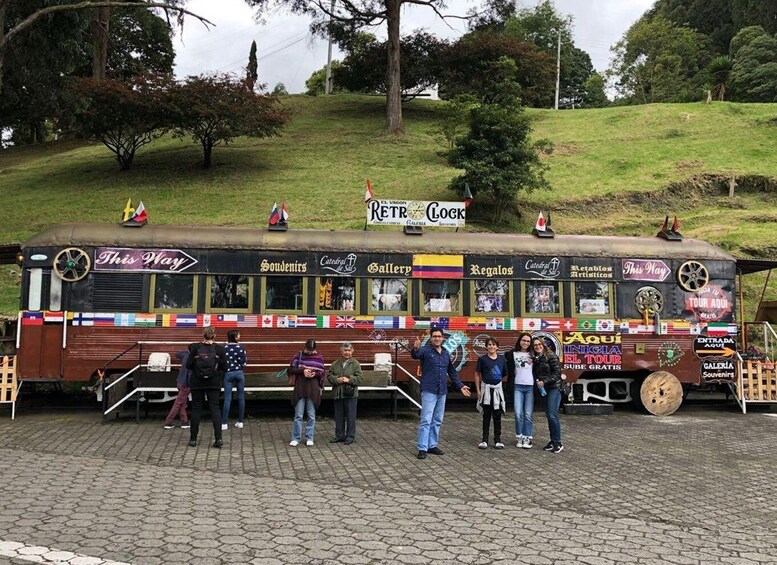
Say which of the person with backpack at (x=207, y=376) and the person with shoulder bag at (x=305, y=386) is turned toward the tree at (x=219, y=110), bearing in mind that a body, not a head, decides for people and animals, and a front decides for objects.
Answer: the person with backpack at (x=207, y=376)

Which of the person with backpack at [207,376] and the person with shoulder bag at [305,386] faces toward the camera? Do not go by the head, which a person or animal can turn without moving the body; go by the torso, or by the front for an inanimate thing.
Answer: the person with shoulder bag at [305,386]

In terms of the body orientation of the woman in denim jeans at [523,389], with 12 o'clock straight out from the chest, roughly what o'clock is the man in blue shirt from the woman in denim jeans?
The man in blue shirt is roughly at 2 o'clock from the woman in denim jeans.

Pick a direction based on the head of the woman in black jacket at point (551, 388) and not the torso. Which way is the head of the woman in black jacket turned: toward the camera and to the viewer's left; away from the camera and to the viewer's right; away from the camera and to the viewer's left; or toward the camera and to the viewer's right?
toward the camera and to the viewer's left

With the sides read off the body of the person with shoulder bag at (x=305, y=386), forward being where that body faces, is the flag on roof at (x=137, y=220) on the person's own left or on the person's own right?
on the person's own right

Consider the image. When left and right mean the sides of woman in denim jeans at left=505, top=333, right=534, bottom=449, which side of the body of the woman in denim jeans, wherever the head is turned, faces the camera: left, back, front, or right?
front

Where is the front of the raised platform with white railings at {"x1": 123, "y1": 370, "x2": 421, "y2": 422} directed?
toward the camera

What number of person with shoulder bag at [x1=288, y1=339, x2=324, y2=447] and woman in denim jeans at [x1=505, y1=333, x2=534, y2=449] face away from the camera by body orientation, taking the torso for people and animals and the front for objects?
0

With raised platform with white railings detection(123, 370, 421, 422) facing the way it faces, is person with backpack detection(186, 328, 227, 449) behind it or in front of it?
in front

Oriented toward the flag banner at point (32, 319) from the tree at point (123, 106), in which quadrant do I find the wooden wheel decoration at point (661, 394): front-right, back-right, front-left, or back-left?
front-left

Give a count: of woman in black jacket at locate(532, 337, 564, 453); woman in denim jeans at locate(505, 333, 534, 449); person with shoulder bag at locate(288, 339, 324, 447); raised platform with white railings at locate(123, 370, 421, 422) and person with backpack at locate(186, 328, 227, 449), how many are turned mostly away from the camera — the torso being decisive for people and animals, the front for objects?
1

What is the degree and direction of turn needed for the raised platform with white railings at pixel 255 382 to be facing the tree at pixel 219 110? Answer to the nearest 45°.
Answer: approximately 180°

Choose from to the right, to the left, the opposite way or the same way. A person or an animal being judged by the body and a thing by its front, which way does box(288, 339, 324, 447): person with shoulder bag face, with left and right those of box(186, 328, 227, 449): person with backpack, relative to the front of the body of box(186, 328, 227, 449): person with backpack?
the opposite way

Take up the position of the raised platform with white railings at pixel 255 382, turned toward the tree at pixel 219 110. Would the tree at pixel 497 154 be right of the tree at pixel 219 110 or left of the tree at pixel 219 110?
right

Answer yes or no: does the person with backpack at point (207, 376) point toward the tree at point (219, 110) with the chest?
yes

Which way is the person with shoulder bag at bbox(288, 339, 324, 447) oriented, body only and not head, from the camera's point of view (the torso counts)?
toward the camera

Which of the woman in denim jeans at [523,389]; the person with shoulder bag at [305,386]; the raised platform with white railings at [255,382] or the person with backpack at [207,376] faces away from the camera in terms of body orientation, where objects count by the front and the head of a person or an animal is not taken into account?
the person with backpack at [207,376]

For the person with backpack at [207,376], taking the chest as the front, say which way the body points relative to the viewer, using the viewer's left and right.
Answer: facing away from the viewer

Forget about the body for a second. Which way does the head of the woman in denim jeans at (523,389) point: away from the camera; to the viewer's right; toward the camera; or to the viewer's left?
toward the camera
